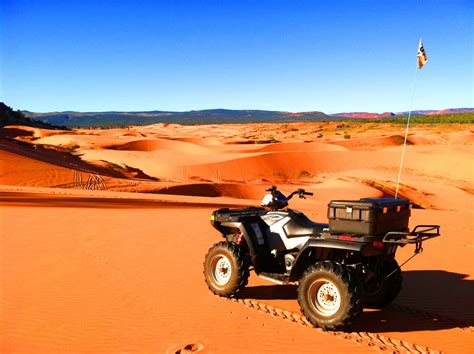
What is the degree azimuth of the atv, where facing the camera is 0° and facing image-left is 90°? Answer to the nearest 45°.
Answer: approximately 135°
